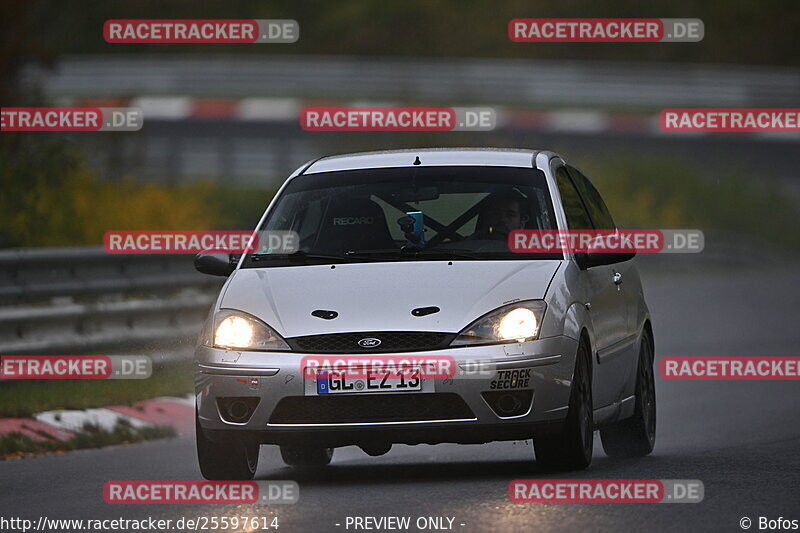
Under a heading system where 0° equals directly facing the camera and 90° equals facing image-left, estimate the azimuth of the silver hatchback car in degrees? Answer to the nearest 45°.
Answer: approximately 0°

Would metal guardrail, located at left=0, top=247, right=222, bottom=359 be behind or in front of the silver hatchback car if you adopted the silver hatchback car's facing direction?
behind
